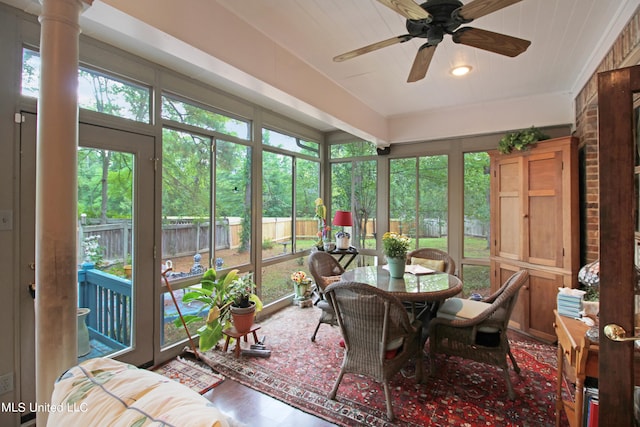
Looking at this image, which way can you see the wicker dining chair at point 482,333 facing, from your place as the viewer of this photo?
facing to the left of the viewer

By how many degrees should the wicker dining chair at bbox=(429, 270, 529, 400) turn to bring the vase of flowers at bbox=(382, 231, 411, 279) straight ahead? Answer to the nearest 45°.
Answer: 0° — it already faces it

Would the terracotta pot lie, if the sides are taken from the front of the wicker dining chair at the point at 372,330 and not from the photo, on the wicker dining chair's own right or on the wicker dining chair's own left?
on the wicker dining chair's own left

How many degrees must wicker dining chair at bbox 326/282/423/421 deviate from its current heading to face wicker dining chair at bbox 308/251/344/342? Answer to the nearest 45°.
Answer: approximately 90° to its left

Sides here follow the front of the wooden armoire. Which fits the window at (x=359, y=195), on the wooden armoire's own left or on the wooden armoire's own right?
on the wooden armoire's own right

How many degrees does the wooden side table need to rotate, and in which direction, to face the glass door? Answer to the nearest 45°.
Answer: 0° — it already faces it

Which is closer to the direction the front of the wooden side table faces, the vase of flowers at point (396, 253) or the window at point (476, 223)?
the vase of flowers

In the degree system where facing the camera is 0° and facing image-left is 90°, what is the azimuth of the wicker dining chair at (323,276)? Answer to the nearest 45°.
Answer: approximately 315°

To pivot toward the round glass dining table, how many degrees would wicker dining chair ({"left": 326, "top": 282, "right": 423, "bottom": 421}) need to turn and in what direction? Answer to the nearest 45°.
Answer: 0° — it already faces it

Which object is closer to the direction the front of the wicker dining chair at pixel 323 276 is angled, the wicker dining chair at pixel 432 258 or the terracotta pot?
the wicker dining chair

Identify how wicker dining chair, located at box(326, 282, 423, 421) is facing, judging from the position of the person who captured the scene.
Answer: facing away from the viewer and to the right of the viewer
